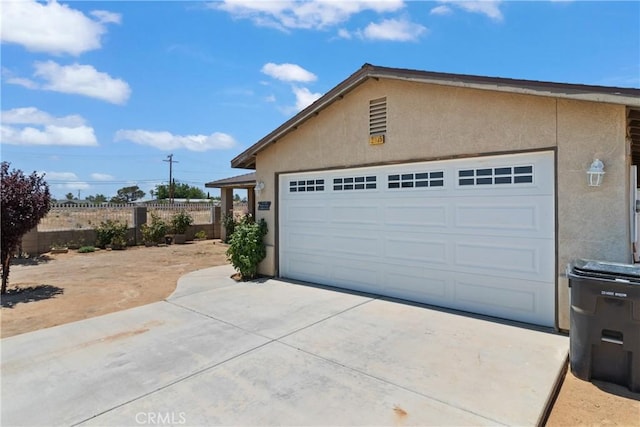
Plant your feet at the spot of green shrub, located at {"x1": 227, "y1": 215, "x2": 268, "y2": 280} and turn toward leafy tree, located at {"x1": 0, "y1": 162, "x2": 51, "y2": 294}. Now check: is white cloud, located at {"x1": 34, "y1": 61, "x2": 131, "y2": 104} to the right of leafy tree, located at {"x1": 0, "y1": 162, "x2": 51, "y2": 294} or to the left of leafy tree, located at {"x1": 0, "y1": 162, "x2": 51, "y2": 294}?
right

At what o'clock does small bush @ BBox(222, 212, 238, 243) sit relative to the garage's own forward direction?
The small bush is roughly at 3 o'clock from the garage.

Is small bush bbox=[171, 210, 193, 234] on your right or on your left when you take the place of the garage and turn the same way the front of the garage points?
on your right

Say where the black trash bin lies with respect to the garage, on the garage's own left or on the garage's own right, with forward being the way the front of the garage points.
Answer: on the garage's own left
